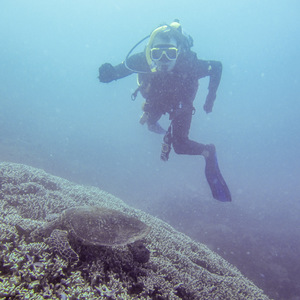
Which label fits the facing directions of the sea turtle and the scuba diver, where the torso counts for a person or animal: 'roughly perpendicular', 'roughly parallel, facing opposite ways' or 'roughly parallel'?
roughly perpendicular

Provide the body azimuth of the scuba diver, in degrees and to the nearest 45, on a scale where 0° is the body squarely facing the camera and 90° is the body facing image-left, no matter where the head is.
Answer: approximately 0°

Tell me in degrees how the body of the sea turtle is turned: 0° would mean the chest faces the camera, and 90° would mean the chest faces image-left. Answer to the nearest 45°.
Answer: approximately 90°

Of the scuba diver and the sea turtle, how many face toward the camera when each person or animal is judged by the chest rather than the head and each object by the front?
1

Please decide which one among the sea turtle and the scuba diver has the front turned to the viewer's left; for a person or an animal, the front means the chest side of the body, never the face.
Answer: the sea turtle
